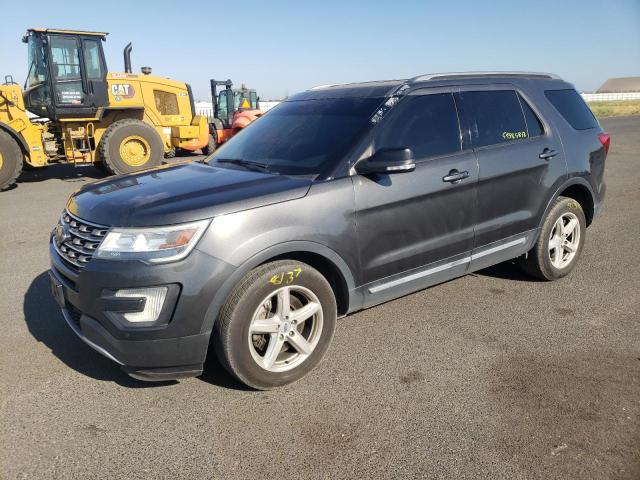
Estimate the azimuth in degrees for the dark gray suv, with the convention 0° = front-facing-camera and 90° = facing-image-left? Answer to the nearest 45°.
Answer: approximately 45°

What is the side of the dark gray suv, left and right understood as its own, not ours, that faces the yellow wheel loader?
right
